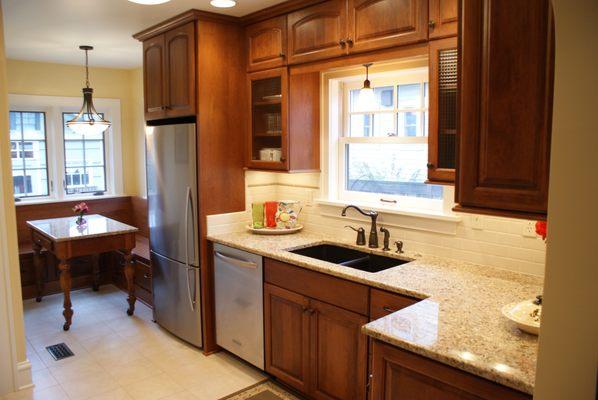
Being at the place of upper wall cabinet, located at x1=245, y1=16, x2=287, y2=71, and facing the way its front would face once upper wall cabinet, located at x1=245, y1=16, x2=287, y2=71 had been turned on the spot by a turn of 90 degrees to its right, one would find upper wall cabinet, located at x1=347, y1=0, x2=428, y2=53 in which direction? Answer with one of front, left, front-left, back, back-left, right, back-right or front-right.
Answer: back

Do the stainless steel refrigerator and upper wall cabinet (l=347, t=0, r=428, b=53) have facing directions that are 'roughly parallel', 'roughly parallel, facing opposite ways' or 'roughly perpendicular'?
roughly parallel

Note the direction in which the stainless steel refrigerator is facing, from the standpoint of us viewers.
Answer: facing the viewer and to the left of the viewer

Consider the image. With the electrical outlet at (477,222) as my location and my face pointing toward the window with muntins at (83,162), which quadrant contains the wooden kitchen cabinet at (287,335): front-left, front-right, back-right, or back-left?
front-left

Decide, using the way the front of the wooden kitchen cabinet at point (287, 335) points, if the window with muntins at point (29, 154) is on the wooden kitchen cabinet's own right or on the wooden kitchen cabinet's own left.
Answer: on the wooden kitchen cabinet's own right

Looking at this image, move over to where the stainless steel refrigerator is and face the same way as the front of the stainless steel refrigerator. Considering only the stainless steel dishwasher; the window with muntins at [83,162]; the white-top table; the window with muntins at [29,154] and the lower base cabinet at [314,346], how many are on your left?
2

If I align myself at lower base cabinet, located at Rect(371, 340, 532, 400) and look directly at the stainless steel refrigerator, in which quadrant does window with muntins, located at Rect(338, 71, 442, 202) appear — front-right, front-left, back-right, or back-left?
front-right

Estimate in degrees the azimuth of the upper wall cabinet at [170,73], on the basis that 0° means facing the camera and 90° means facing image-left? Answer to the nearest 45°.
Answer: approximately 45°
